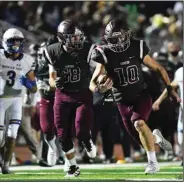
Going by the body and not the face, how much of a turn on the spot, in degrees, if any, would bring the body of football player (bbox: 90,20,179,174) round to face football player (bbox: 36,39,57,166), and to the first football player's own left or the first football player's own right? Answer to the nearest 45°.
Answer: approximately 135° to the first football player's own right

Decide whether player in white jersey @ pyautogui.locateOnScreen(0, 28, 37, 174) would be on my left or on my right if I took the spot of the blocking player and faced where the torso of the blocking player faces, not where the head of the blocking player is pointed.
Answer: on my right

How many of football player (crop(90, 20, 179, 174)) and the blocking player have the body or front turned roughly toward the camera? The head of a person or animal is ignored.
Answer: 2

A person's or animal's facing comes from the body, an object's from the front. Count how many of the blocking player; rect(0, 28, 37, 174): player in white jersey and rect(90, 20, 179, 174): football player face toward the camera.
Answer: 3

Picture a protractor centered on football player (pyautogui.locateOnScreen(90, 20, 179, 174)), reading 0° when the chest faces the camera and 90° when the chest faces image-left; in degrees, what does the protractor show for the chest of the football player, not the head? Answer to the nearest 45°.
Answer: approximately 0°

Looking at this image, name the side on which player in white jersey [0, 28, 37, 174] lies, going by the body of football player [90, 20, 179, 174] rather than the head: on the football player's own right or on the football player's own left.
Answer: on the football player's own right

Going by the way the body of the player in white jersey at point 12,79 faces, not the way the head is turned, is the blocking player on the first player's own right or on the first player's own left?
on the first player's own left

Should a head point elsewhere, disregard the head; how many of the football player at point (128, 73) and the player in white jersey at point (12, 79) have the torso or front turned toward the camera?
2

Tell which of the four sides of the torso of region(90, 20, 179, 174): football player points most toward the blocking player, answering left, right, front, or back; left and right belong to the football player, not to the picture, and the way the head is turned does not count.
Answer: right
